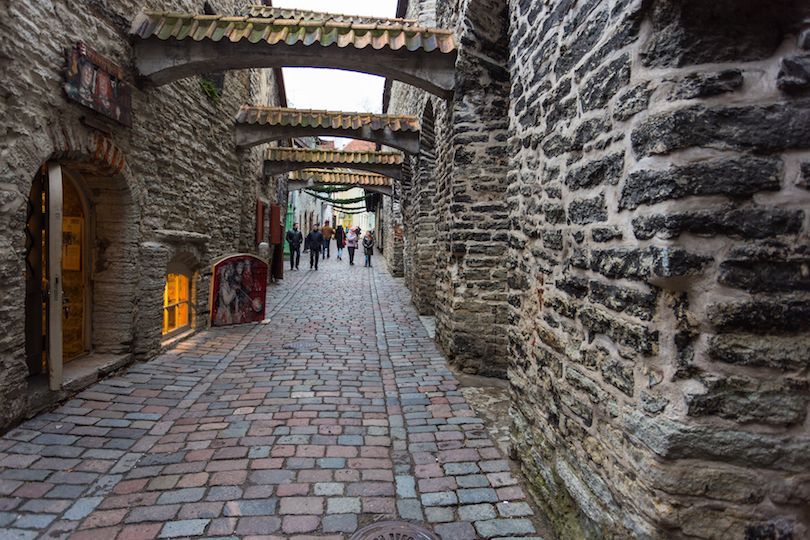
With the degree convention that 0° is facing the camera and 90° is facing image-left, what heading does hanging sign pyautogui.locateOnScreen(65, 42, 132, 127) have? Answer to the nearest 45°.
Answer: approximately 315°

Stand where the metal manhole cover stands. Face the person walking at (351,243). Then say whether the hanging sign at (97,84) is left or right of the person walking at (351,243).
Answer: left

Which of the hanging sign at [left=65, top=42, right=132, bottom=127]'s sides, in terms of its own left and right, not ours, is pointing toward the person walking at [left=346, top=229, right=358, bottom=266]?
left

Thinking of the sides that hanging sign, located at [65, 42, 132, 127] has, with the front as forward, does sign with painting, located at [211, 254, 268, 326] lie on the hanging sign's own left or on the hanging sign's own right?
on the hanging sign's own left

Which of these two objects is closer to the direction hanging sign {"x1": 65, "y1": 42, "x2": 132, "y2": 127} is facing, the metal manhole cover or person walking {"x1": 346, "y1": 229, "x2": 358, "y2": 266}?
the metal manhole cover
